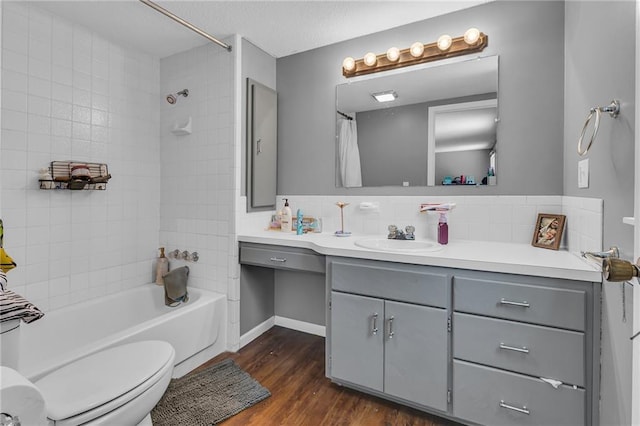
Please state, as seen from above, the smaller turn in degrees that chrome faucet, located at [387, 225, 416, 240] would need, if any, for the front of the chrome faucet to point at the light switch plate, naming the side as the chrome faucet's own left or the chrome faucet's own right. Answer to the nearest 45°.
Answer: approximately 45° to the chrome faucet's own left

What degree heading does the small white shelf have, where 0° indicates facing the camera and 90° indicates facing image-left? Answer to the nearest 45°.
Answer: approximately 45°

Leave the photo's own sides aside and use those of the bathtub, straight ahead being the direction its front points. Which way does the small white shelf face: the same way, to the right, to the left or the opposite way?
to the right

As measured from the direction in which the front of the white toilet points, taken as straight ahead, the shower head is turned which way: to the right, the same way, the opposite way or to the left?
the opposite way
